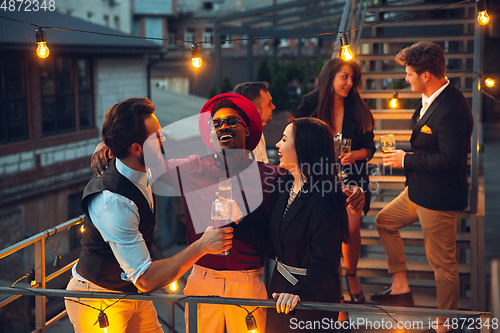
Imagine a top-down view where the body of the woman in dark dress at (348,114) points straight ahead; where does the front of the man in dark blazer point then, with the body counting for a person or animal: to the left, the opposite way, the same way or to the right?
to the right

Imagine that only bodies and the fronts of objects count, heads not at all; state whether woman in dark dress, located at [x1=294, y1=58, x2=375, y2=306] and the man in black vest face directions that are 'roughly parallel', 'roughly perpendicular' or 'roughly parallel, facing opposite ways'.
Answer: roughly perpendicular

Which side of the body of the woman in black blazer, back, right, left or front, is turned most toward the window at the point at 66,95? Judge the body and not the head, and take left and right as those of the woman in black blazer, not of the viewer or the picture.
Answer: right

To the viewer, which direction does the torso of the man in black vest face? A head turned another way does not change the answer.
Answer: to the viewer's right

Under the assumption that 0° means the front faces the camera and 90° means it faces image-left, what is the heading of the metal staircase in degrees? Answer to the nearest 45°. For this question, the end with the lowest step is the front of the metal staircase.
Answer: approximately 0°

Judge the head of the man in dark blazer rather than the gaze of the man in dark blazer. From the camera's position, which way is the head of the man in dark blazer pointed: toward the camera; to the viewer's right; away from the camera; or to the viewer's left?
to the viewer's left

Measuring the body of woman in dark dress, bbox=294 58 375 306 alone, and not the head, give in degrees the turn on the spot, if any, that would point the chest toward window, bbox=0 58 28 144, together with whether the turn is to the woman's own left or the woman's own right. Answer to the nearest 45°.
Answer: approximately 135° to the woman's own right

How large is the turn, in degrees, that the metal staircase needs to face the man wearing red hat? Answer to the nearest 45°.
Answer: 0° — it already faces them

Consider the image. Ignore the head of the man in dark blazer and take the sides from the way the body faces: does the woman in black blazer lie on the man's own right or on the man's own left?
on the man's own left

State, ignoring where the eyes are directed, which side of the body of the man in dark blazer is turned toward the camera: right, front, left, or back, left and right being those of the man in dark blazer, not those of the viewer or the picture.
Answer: left
